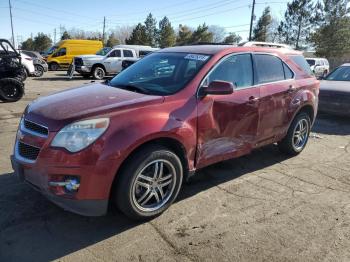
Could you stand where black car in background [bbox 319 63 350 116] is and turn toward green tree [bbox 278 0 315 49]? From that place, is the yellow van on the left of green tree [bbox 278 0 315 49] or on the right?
left

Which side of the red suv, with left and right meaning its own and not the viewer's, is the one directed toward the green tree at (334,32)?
back

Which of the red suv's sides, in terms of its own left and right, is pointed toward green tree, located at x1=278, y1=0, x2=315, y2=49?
back

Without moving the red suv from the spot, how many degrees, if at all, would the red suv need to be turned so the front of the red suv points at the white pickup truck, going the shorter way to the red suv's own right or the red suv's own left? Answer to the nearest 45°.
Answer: approximately 135° to the red suv's own right

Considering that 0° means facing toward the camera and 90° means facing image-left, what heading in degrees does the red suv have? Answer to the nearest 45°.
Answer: approximately 45°

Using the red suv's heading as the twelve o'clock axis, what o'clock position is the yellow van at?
The yellow van is roughly at 4 o'clock from the red suv.

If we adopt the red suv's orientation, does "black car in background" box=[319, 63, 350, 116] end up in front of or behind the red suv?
behind
